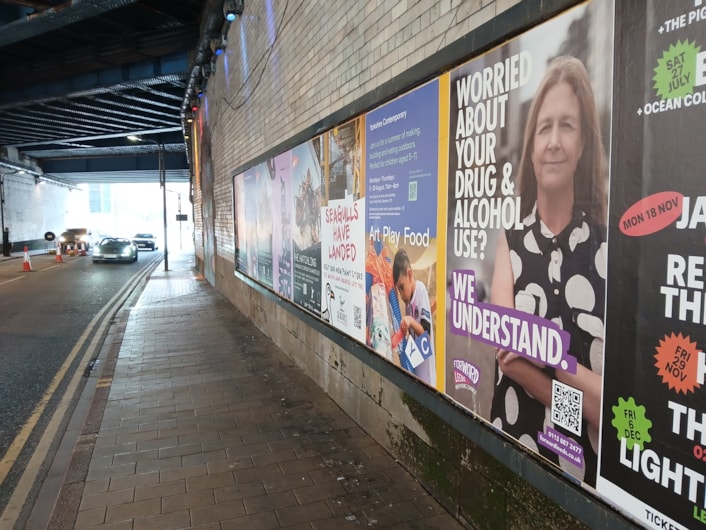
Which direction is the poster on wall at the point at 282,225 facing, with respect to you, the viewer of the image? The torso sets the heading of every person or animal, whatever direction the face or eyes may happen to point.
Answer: facing to the left of the viewer

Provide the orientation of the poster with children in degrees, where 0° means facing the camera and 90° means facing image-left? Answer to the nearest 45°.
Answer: approximately 45°

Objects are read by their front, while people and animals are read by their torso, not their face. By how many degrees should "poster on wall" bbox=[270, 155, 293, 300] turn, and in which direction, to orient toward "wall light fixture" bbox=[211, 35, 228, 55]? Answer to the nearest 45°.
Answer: approximately 90° to its right

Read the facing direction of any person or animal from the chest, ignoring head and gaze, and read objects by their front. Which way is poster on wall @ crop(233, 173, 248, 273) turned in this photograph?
to the viewer's left

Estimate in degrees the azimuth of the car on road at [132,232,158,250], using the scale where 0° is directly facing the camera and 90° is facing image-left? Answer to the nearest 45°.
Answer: approximately 45°

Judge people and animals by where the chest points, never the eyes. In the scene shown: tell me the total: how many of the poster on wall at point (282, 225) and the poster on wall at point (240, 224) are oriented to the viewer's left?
2

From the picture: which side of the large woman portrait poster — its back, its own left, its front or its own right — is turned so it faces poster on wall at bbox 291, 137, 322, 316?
right

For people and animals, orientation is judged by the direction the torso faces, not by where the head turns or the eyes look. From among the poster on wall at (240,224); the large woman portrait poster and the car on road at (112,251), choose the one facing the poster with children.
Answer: the car on road
